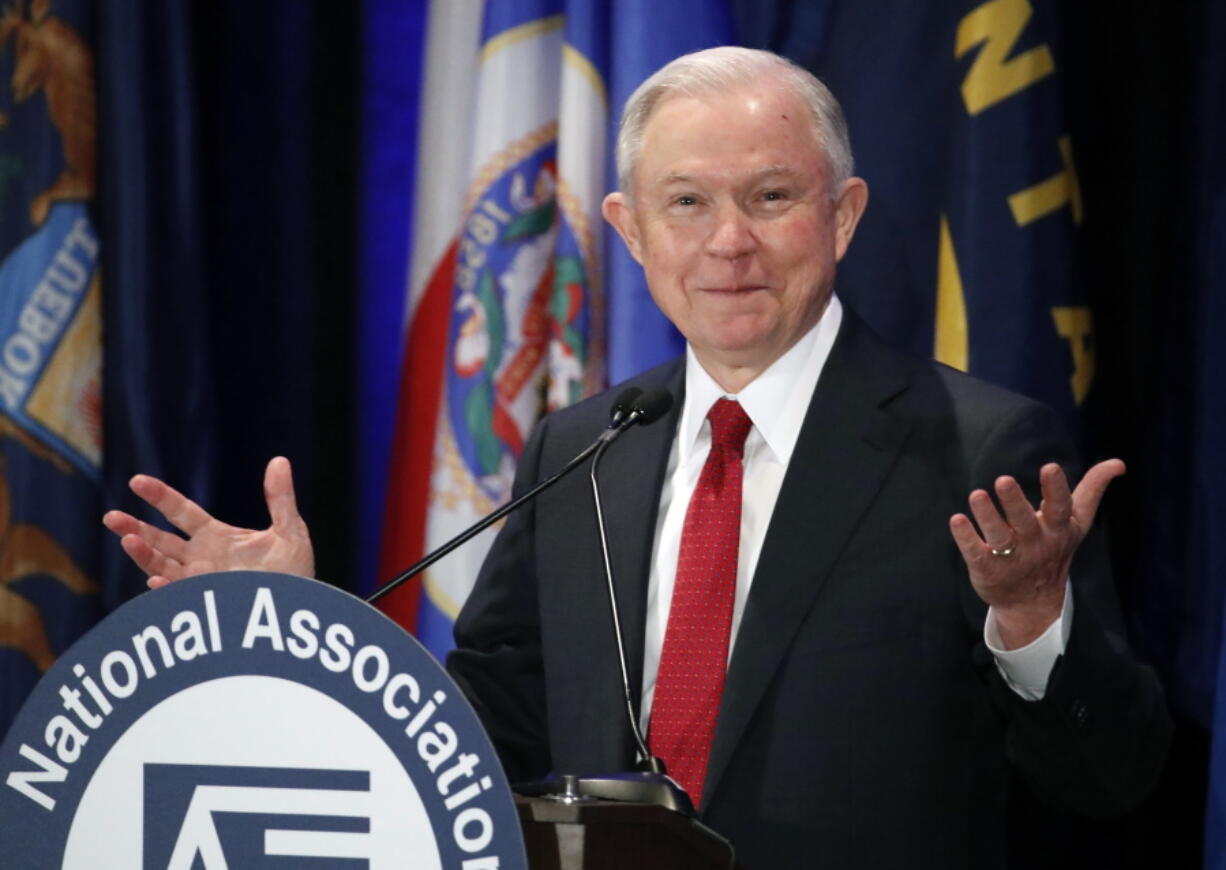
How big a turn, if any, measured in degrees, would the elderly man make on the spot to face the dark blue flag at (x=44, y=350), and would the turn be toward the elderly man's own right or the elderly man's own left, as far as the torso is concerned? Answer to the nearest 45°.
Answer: approximately 90° to the elderly man's own right

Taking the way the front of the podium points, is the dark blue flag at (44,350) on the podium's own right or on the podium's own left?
on the podium's own right

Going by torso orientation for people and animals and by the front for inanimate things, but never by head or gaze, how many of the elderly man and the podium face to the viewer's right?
0

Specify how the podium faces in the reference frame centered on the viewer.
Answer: facing the viewer and to the left of the viewer

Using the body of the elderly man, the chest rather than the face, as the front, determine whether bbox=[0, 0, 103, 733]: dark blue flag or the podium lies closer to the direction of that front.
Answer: the podium
